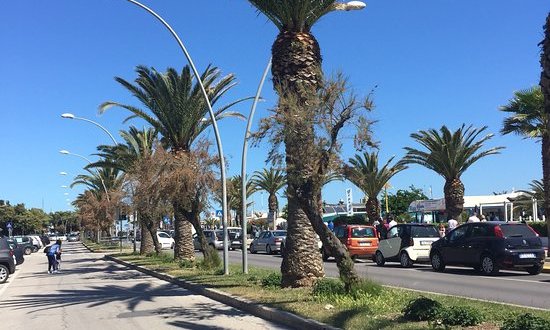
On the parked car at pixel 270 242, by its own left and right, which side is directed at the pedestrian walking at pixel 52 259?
left

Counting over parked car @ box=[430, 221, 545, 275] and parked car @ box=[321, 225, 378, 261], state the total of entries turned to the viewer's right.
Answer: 0

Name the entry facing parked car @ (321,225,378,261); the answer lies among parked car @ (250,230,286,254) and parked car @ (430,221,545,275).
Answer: parked car @ (430,221,545,275)

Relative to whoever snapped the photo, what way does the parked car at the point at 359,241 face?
facing away from the viewer and to the left of the viewer

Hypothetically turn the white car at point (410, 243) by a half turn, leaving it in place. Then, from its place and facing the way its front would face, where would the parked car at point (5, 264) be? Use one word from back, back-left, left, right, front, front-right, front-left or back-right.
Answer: back-right

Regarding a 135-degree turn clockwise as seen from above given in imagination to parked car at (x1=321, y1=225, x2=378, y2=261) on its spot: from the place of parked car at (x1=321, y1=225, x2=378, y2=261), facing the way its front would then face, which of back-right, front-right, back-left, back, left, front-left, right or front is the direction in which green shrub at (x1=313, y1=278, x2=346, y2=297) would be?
right

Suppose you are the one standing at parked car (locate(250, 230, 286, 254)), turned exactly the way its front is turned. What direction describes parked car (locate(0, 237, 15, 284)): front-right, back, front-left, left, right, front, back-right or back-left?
left

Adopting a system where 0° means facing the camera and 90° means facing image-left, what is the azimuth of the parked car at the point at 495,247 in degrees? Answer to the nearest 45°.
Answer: approximately 135°

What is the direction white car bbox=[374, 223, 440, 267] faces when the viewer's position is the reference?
facing away from the viewer and to the left of the viewer

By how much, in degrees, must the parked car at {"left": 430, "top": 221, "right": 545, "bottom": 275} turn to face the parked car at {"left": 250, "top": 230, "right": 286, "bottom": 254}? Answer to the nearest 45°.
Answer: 0° — it already faces it

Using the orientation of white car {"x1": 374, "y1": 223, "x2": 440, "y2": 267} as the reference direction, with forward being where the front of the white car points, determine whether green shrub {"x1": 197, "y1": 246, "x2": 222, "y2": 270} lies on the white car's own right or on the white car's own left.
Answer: on the white car's own left

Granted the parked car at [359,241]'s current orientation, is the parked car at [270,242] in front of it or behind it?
in front

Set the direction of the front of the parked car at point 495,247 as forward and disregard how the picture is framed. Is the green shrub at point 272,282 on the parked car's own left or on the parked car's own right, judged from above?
on the parked car's own left

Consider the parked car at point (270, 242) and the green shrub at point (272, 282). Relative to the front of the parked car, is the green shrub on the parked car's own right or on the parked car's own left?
on the parked car's own left

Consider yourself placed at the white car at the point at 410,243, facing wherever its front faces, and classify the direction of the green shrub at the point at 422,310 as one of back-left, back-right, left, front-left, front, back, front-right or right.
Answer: back-left
